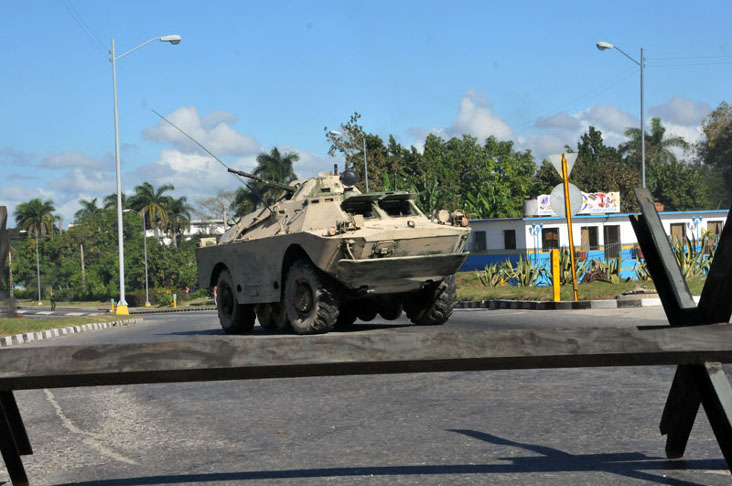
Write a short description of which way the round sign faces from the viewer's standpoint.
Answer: facing away from the viewer

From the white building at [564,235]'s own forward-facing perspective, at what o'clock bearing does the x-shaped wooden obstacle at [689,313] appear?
The x-shaped wooden obstacle is roughly at 12 o'clock from the white building.

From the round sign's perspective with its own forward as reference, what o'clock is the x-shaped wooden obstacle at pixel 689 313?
The x-shaped wooden obstacle is roughly at 6 o'clock from the round sign.

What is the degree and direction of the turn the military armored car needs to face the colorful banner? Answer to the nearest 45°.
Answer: approximately 90° to its left

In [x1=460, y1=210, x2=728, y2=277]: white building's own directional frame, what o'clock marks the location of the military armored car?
The military armored car is roughly at 12 o'clock from the white building.

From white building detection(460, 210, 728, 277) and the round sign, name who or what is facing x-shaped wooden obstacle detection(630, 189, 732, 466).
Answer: the white building

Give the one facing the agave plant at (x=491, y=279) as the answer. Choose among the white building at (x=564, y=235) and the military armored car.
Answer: the white building

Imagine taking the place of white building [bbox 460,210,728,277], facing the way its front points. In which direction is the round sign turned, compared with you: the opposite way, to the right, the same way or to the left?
the opposite way

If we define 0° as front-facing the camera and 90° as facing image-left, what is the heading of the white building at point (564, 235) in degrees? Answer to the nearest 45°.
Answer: approximately 0°

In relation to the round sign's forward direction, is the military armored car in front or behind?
behind

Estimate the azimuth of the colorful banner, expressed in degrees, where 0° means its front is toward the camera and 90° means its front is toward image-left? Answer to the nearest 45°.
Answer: approximately 0°

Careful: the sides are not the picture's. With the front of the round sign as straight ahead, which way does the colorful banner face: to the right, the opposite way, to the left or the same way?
the opposite way
